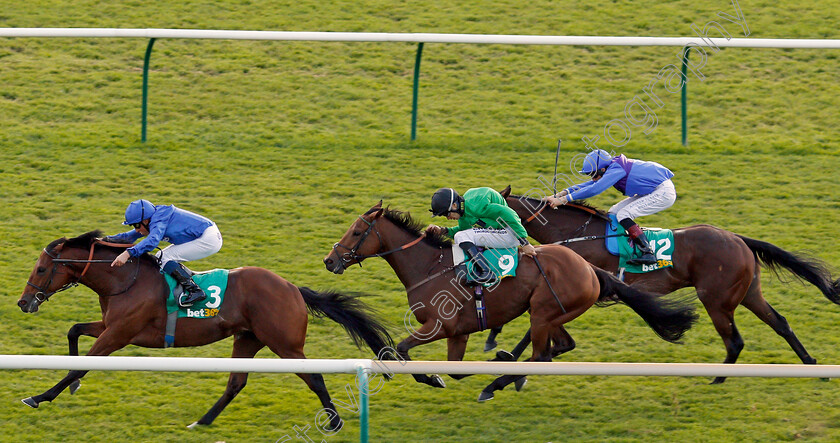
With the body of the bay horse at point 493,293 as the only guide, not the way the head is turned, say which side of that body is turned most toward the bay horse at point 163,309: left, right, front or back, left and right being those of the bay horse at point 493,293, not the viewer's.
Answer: front

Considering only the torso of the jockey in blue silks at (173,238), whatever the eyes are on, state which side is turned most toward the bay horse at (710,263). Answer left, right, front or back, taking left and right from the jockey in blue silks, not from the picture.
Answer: back

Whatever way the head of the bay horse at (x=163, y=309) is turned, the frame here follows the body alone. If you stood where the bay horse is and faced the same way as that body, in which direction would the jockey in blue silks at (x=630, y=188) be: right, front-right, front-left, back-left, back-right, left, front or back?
back

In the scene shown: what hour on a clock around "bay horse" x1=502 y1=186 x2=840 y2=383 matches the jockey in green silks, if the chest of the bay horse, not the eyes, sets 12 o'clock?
The jockey in green silks is roughly at 11 o'clock from the bay horse.

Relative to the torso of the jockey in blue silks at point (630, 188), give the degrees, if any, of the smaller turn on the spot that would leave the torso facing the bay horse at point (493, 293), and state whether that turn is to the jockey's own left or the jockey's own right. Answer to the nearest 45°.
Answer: approximately 45° to the jockey's own left

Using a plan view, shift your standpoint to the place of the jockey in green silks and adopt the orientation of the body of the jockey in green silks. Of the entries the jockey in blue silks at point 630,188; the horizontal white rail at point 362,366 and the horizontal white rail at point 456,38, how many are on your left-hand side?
1

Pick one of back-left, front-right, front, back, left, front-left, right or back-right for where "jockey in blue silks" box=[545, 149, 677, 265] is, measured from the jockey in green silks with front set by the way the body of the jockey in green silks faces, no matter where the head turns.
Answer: back-right

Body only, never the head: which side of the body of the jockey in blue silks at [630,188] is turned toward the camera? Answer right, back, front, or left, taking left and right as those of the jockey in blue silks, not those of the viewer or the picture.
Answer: left

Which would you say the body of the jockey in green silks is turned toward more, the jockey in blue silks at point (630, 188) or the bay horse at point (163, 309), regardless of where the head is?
the bay horse

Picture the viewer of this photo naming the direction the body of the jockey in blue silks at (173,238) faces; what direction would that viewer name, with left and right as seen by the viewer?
facing to the left of the viewer

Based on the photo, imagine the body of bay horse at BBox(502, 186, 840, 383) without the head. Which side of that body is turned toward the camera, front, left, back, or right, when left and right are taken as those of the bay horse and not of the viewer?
left

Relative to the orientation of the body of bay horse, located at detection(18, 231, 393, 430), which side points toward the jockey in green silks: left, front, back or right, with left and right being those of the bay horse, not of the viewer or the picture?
back

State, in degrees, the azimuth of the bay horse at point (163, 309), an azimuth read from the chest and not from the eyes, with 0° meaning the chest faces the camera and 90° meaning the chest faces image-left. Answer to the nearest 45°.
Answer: approximately 90°
